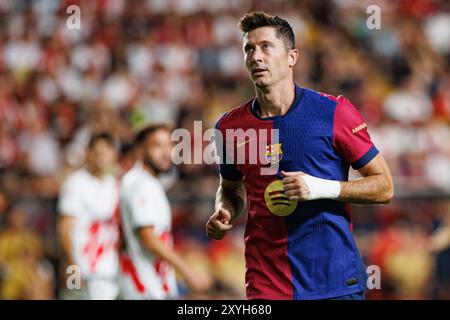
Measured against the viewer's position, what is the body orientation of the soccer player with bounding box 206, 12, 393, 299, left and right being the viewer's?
facing the viewer and to the left of the viewer

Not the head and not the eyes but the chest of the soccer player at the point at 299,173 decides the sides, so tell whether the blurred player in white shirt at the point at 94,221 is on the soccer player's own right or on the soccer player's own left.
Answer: on the soccer player's own right

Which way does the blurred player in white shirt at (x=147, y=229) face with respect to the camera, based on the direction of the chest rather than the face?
to the viewer's right

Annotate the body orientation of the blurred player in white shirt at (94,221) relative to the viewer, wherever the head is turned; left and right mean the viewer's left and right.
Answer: facing the viewer and to the right of the viewer

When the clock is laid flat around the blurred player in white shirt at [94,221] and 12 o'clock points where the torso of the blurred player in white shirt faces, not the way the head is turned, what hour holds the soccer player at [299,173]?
The soccer player is roughly at 1 o'clock from the blurred player in white shirt.

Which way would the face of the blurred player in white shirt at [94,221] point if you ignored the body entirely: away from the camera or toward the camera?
toward the camera

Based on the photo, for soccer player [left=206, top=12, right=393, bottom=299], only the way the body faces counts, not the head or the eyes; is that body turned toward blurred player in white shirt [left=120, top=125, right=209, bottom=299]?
no

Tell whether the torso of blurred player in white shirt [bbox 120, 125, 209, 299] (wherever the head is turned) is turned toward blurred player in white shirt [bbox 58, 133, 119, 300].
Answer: no
